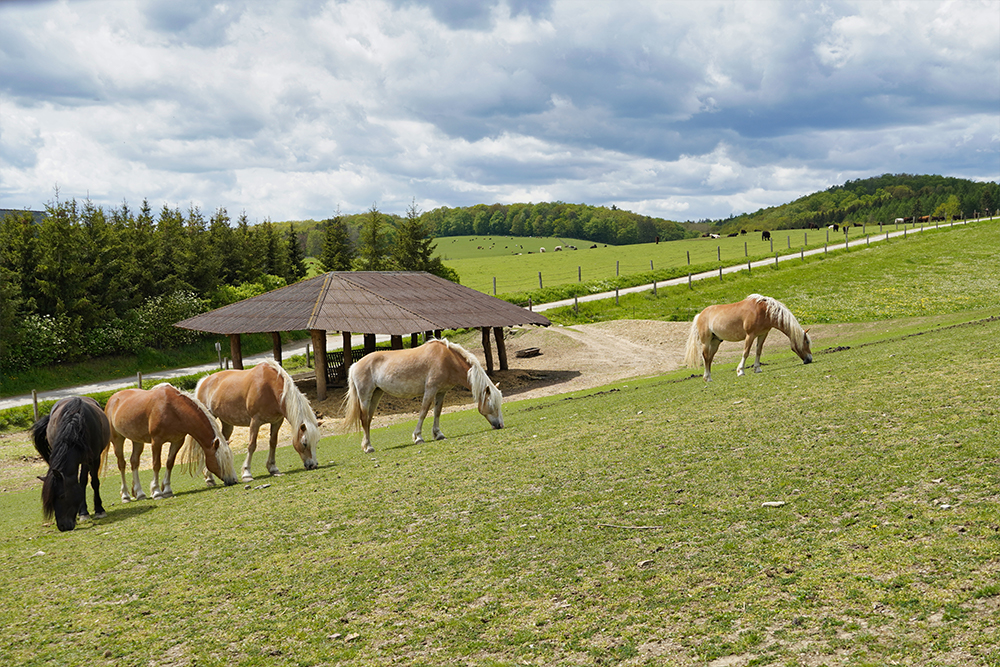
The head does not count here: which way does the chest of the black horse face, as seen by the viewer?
toward the camera

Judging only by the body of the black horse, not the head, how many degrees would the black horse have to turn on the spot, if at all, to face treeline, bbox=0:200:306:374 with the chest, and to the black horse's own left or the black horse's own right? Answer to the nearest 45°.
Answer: approximately 180°

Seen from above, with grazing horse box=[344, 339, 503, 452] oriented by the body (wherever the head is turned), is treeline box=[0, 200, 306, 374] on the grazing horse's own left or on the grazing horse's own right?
on the grazing horse's own left

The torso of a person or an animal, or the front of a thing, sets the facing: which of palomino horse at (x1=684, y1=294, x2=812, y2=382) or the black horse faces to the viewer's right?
the palomino horse

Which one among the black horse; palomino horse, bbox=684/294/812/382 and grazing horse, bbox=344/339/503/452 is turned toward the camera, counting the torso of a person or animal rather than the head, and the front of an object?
the black horse

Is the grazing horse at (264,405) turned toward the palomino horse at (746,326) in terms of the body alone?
no

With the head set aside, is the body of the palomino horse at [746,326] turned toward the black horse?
no

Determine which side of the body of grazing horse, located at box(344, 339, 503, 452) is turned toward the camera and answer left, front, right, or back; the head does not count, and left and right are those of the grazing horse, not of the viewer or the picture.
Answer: right

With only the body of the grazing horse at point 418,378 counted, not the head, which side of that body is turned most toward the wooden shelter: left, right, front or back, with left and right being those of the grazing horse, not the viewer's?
left

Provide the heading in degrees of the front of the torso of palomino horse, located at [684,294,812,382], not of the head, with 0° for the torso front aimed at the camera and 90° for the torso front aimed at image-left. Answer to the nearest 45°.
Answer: approximately 270°

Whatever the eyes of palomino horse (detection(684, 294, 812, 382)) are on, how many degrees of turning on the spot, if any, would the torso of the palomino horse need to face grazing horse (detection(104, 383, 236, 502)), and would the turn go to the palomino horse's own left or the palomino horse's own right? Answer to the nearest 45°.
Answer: approximately 135° to the palomino horse's own right

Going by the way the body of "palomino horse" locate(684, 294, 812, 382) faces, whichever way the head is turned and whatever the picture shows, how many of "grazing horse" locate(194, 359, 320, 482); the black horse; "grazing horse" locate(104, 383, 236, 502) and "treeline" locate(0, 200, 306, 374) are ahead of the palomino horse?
0

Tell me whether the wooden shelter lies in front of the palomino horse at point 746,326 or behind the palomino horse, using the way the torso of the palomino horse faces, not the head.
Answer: behind

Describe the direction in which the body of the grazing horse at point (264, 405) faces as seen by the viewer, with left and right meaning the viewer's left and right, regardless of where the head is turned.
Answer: facing the viewer and to the right of the viewer

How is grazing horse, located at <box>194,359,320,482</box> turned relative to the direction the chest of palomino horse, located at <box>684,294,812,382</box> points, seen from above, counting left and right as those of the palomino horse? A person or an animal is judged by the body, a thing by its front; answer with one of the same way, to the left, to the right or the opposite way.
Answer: the same way

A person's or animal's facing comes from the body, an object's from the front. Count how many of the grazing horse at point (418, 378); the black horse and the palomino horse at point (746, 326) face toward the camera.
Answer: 1
